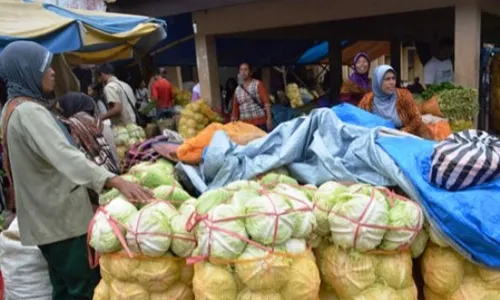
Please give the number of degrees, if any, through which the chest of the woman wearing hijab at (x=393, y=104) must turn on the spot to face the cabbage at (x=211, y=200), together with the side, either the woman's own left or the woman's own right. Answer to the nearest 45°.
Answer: approximately 45° to the woman's own right

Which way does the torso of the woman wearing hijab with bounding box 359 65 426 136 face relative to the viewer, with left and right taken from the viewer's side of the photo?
facing the viewer and to the right of the viewer

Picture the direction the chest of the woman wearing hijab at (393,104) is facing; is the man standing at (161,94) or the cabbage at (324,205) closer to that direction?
the cabbage

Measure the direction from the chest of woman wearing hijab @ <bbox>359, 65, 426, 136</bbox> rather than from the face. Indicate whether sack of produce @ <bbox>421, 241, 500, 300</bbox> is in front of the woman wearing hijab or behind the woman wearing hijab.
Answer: in front

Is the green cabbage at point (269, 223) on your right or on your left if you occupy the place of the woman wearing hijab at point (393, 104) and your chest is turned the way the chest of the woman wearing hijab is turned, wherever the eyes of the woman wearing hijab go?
on your right

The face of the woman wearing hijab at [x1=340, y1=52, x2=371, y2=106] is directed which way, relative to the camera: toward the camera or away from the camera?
toward the camera

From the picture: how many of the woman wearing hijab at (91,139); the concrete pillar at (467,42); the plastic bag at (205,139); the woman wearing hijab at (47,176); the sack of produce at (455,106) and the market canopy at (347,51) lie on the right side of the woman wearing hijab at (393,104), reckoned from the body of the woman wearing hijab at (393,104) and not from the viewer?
3

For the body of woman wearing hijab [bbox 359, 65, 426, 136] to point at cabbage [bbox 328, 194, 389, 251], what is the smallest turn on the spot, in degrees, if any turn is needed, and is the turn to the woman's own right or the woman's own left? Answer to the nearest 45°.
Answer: approximately 45° to the woman's own right

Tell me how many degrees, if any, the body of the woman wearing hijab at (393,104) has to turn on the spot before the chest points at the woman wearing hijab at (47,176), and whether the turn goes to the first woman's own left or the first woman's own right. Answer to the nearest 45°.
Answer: approximately 90° to the first woman's own right

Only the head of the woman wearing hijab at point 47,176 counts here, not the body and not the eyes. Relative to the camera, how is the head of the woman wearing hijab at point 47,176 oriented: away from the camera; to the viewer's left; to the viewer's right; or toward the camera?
to the viewer's right

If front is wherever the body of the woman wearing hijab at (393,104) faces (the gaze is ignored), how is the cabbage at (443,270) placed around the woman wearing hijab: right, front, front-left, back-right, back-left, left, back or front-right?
front-right

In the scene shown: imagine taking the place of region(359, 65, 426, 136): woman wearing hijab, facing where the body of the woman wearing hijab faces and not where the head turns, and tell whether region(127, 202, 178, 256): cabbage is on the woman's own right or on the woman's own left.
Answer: on the woman's own right

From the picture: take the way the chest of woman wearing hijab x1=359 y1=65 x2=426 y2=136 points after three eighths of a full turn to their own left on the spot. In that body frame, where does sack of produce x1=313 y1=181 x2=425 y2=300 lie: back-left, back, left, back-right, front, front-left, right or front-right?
back

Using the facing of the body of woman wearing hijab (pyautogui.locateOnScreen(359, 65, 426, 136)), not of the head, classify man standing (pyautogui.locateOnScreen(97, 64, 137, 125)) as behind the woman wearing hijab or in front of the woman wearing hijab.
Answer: behind
